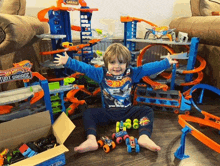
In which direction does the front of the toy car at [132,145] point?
toward the camera

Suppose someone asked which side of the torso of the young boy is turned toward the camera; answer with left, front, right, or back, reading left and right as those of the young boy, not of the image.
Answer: front

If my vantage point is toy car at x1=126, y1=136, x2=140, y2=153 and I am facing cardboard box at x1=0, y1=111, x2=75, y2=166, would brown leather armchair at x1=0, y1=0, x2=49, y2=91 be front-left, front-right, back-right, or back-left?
front-right

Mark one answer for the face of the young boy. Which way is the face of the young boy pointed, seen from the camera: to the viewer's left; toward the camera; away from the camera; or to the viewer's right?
toward the camera

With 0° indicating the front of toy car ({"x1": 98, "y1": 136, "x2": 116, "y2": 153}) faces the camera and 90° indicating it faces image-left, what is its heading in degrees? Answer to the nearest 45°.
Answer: approximately 315°
